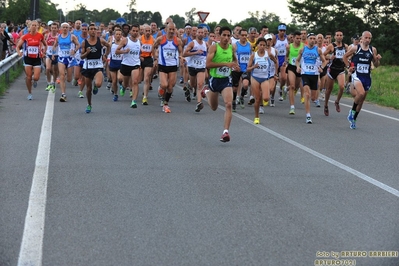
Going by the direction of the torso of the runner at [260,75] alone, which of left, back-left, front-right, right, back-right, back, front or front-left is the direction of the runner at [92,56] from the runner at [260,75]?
right

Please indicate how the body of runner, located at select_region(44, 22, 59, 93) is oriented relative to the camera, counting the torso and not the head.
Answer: toward the camera

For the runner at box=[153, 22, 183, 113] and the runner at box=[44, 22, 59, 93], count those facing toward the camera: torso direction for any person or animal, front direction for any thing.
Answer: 2

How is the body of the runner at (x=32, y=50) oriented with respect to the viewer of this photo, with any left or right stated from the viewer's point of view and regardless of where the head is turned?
facing the viewer

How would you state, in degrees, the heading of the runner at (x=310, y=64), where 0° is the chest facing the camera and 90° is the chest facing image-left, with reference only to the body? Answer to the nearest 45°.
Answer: approximately 0°

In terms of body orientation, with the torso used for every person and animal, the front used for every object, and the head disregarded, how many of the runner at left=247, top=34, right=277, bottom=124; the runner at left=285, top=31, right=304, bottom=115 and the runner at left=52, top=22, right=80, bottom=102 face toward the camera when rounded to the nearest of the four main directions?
3

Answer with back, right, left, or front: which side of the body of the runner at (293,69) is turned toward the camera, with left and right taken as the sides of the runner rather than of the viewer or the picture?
front

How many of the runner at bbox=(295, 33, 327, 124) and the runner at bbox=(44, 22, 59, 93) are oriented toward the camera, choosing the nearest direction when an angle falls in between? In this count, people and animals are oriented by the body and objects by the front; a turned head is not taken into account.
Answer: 2
